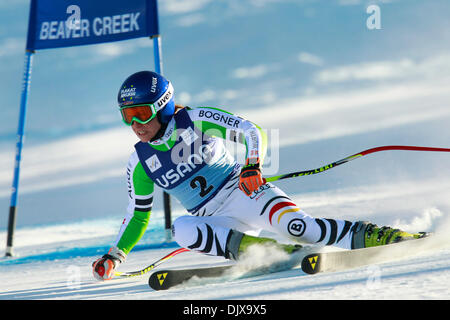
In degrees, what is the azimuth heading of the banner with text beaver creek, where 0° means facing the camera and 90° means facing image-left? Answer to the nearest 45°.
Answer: approximately 0°

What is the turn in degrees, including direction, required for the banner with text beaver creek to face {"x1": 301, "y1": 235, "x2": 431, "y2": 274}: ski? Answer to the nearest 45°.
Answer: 0° — it already faces it

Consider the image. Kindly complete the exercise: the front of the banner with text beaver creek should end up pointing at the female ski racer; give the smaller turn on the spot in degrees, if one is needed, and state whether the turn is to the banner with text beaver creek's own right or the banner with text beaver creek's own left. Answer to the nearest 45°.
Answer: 0° — it already faces them
